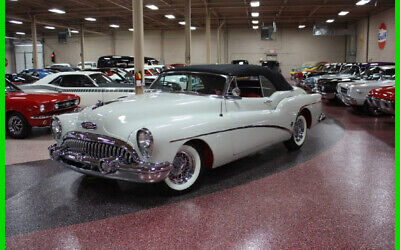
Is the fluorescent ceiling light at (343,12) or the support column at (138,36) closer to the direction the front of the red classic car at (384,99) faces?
the support column

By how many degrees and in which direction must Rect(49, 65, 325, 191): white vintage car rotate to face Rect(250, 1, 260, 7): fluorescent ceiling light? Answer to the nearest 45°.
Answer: approximately 135° to its right

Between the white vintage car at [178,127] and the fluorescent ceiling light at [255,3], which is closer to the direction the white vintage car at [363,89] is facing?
the white vintage car

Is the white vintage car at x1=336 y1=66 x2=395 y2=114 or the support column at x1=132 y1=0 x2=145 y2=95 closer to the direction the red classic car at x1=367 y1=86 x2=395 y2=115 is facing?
the support column

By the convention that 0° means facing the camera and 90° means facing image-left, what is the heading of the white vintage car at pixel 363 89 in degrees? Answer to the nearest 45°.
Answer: approximately 45°
